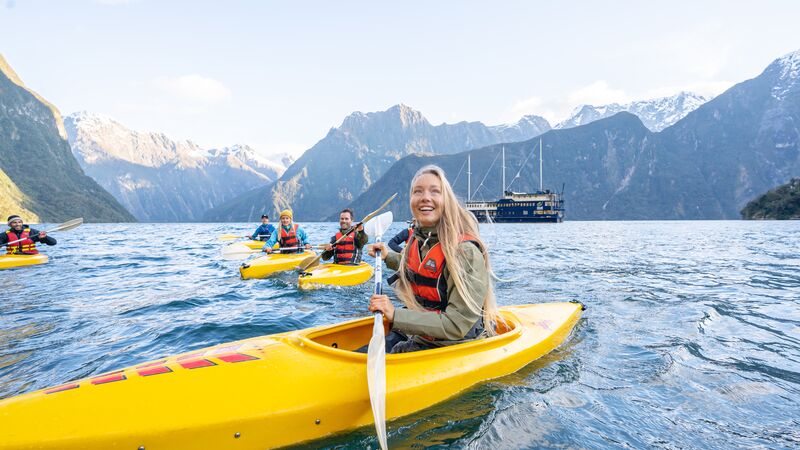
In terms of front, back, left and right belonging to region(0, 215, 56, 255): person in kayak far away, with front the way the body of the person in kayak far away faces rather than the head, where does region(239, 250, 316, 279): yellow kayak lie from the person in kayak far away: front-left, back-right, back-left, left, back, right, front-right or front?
front-left

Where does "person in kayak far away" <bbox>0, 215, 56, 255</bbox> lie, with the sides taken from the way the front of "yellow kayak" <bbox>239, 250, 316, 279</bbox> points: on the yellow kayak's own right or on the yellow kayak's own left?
on the yellow kayak's own right

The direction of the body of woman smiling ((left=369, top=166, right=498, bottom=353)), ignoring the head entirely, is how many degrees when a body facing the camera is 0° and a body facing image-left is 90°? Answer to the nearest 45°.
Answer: approximately 45°

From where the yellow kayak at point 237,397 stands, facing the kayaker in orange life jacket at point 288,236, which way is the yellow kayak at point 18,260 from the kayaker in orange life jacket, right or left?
left

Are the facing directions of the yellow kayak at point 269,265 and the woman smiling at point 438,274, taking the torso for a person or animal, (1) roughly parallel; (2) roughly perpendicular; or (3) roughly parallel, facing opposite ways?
roughly parallel

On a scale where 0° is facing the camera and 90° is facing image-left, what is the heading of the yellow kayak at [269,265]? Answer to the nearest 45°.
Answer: approximately 45°

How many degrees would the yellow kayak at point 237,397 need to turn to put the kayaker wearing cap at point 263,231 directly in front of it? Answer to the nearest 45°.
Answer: approximately 135° to its right

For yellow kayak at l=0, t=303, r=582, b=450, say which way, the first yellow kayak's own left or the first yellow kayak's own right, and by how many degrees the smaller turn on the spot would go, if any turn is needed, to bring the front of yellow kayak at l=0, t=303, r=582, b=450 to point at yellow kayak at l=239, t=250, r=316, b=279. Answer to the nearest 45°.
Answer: approximately 135° to the first yellow kayak's own right

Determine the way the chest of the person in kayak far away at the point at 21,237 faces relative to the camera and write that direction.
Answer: toward the camera

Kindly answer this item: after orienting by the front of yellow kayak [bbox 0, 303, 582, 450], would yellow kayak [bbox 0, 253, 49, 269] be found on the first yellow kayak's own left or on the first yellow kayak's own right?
on the first yellow kayak's own right

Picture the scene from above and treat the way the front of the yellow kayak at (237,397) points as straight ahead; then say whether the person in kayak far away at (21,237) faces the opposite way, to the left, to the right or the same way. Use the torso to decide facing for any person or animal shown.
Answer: to the left

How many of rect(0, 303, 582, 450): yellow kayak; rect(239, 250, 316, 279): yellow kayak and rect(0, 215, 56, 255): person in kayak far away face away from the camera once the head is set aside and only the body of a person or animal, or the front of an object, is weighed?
0

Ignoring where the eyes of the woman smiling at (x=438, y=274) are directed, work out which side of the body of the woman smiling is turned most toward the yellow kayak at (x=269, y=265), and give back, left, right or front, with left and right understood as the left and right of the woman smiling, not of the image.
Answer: right

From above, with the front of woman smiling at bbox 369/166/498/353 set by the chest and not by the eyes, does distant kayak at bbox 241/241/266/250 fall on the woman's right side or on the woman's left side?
on the woman's right side

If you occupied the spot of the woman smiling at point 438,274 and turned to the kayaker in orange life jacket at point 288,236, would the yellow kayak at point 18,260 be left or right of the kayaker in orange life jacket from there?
left
